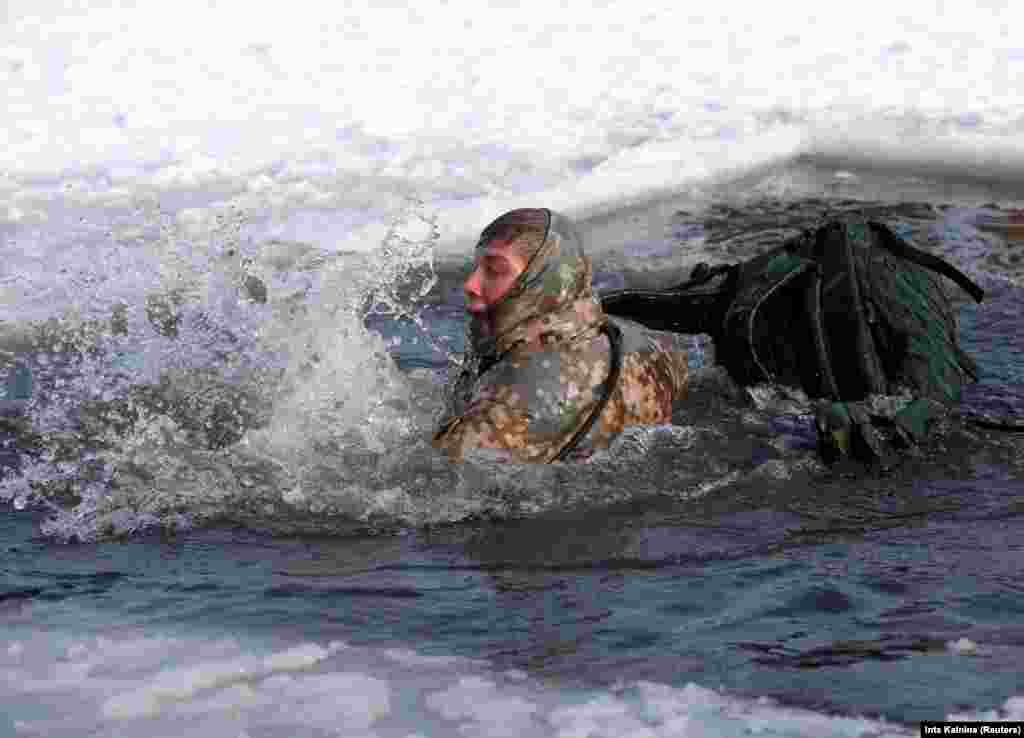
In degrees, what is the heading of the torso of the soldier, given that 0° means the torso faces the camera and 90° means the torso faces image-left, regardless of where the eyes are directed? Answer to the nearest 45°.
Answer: approximately 90°
